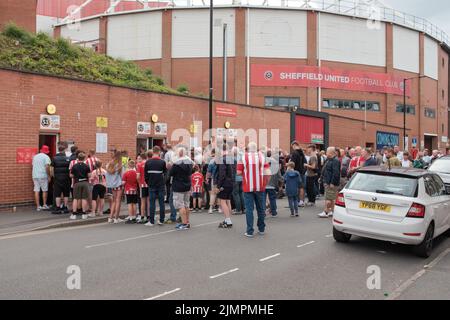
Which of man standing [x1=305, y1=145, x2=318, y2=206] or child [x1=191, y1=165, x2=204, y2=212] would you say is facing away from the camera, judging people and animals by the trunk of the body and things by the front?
the child

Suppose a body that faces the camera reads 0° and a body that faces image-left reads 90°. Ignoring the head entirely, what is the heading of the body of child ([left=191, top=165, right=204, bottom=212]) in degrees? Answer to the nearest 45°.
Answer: approximately 180°

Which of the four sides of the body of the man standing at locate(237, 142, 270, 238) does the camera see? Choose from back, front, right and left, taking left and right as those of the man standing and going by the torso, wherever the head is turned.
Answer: back

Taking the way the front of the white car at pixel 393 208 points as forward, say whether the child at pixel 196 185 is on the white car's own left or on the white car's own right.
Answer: on the white car's own left

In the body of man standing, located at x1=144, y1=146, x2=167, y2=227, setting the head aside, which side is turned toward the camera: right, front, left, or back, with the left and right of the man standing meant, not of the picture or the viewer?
back
